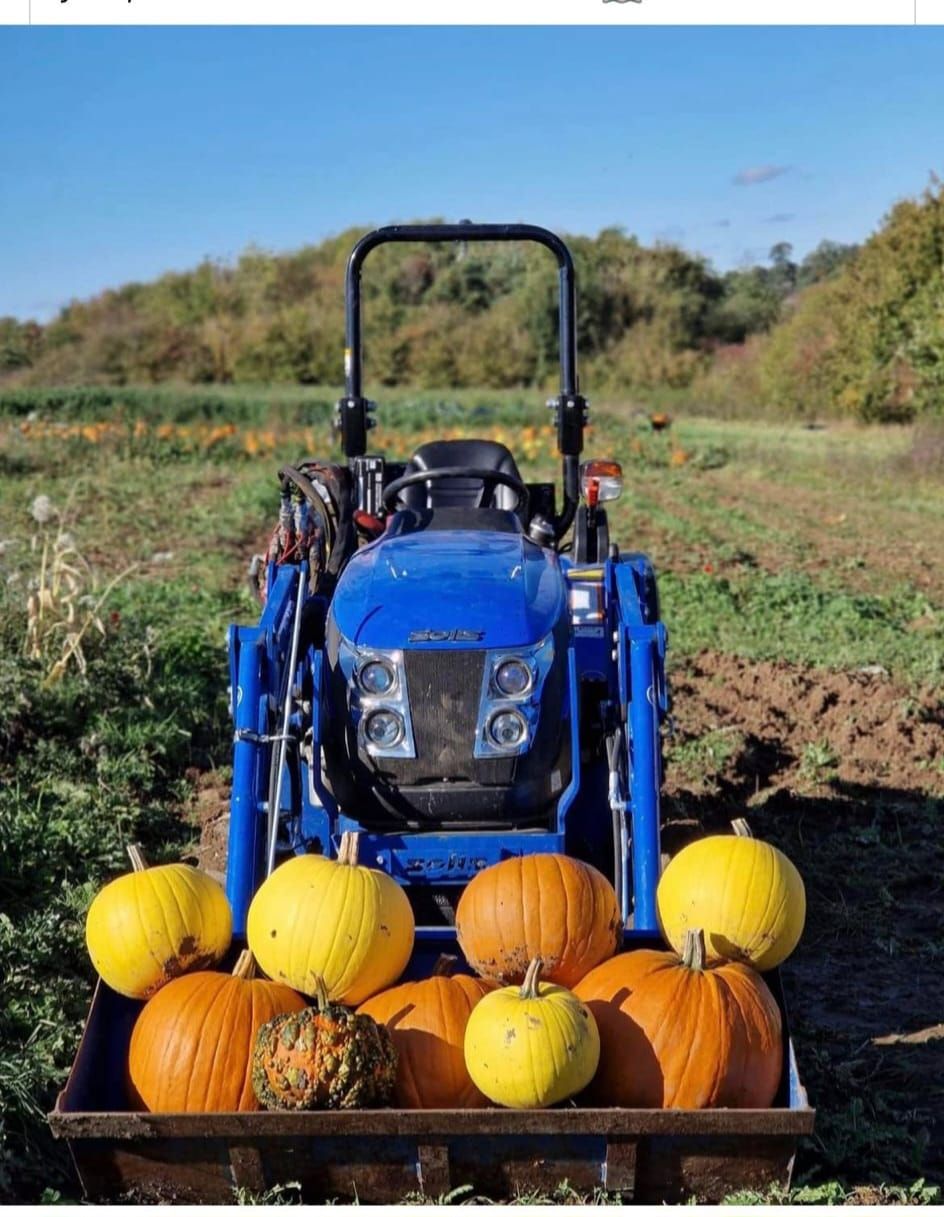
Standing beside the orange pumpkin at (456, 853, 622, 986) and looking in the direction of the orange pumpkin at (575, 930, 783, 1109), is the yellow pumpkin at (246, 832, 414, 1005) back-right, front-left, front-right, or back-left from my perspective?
back-right

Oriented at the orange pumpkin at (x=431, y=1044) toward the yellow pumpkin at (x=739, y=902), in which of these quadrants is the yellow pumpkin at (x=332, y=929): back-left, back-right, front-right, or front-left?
back-left

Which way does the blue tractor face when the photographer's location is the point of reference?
facing the viewer
